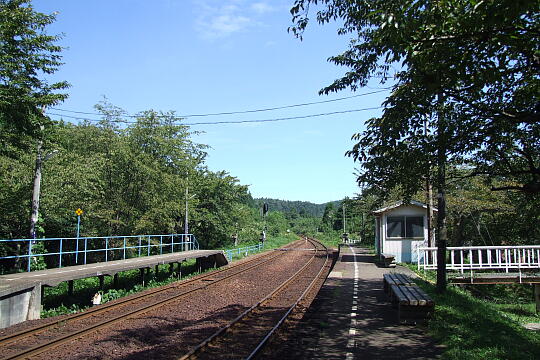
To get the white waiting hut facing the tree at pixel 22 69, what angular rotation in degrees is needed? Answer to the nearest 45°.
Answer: approximately 45° to its left

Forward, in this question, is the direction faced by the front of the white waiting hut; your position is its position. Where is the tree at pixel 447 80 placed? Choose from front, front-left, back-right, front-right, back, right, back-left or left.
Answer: left

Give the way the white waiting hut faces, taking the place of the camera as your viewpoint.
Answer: facing to the left of the viewer

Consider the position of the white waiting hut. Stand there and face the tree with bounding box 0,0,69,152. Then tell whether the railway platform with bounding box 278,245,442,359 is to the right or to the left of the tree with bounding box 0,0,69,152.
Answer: left

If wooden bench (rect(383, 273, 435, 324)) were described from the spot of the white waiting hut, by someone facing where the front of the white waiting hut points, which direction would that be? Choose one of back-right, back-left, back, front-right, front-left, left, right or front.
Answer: left

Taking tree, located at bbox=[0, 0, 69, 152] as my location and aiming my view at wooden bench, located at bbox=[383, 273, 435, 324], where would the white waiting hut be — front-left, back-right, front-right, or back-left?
front-left

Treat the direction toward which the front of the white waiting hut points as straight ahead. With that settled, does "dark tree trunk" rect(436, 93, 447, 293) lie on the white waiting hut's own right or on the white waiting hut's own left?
on the white waiting hut's own left

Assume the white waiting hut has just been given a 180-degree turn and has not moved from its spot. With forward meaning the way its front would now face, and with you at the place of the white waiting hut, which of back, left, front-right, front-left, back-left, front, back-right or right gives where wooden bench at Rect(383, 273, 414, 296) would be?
right
